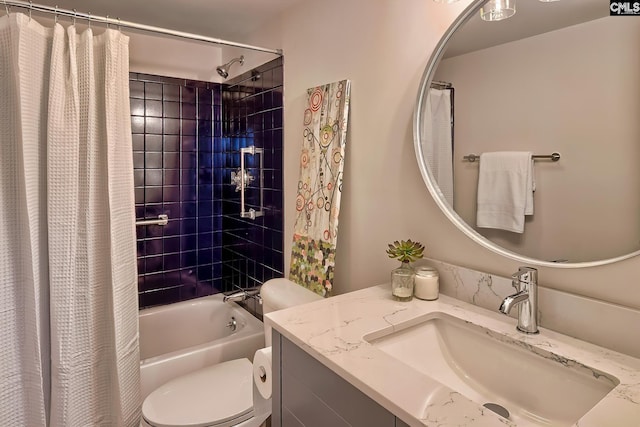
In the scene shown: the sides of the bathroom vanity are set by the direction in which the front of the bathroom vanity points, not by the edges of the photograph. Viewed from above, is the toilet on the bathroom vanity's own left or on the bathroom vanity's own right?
on the bathroom vanity's own right

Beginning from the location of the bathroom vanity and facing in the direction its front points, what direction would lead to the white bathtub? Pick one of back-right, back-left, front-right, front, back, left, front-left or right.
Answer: right

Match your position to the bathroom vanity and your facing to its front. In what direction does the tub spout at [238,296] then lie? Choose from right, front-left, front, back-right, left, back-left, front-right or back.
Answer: right

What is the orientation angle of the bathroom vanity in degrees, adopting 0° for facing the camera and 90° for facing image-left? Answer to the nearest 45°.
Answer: approximately 45°

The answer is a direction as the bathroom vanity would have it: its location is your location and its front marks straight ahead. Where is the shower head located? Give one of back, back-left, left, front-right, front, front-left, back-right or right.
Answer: right

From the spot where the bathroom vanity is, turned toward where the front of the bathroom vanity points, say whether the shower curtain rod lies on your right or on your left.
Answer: on your right
